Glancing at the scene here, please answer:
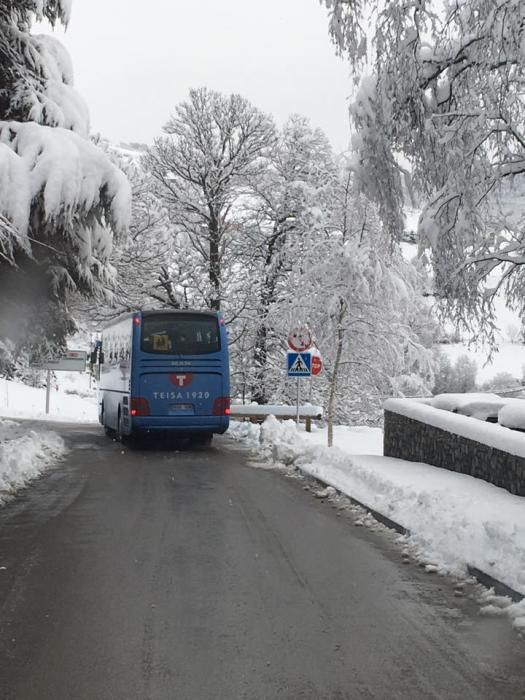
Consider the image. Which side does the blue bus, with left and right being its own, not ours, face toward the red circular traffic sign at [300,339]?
right

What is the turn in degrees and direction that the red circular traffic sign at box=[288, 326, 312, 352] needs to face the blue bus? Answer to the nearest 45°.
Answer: approximately 90° to its right

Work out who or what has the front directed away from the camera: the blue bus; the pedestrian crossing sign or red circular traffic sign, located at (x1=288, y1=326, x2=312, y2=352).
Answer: the blue bus

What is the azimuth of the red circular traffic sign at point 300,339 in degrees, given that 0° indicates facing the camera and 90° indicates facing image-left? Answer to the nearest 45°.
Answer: approximately 0°

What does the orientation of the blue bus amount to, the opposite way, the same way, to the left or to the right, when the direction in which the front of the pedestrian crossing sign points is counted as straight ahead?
the opposite way

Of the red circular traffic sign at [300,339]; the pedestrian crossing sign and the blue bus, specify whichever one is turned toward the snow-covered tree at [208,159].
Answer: the blue bus

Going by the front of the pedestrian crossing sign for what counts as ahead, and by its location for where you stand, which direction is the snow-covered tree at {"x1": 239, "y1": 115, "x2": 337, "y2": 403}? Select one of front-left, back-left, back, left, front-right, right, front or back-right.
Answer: back

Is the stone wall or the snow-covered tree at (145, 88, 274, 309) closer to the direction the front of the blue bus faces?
the snow-covered tree

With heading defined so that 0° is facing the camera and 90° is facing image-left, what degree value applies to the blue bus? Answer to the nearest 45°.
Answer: approximately 180°

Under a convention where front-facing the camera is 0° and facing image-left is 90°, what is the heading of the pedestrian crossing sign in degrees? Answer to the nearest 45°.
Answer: approximately 0°

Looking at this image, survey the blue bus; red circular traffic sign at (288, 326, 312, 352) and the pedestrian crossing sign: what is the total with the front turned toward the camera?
2

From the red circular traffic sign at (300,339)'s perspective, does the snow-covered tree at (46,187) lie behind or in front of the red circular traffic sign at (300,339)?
in front
